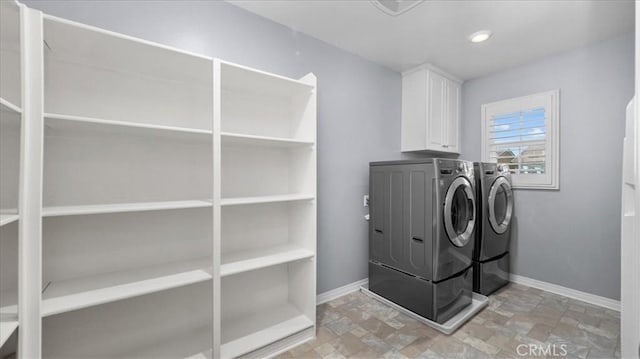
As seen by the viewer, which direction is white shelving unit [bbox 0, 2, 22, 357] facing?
to the viewer's right

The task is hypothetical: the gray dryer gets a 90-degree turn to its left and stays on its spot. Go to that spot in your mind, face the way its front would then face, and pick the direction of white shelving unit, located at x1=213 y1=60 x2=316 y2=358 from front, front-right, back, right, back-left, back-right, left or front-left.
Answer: back

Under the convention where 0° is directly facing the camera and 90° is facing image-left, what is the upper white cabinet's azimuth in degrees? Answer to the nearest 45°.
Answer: approximately 315°

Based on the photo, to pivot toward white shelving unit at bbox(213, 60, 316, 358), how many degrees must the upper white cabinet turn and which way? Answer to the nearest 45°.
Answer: approximately 90° to its right

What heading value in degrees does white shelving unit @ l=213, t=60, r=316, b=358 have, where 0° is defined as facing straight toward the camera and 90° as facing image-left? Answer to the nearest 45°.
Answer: approximately 315°

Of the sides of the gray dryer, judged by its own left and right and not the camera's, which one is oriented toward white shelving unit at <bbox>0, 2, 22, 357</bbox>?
right

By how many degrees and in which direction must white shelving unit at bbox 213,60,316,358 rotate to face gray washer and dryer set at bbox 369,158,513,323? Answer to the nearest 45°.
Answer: approximately 45° to its left
